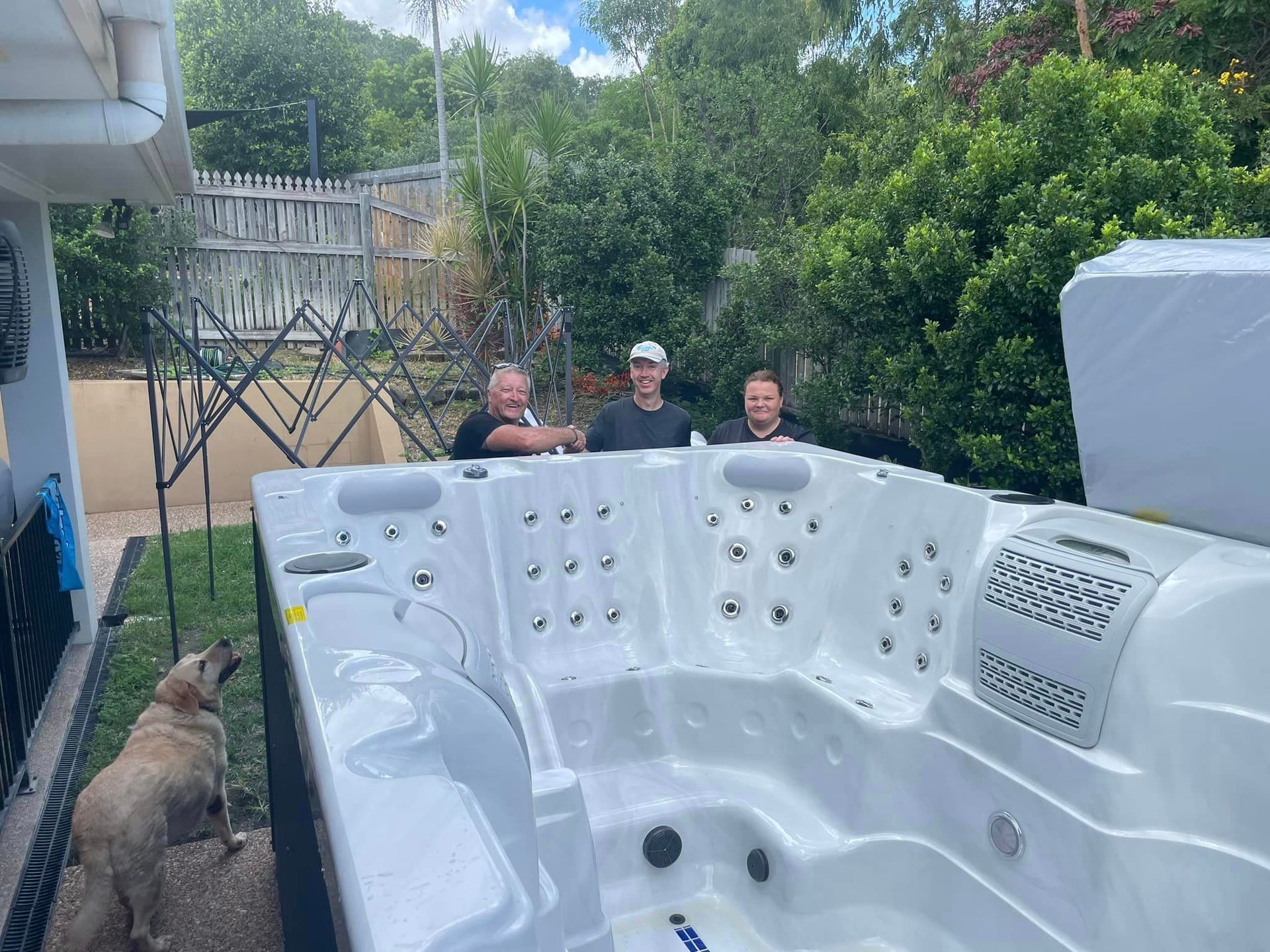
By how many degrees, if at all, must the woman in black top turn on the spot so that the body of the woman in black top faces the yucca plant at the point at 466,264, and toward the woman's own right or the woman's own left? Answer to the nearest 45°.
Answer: approximately 135° to the woman's own right

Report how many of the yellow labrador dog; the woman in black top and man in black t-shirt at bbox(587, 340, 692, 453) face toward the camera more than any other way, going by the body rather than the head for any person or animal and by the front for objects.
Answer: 2

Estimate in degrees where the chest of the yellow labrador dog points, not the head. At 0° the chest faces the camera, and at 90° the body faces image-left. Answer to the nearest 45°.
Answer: approximately 225°

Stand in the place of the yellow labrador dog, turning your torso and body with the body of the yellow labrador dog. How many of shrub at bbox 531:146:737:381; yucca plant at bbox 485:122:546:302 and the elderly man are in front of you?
3

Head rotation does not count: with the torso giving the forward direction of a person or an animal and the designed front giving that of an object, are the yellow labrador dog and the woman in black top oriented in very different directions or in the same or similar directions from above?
very different directions

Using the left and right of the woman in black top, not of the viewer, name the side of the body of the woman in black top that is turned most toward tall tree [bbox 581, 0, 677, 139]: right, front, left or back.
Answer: back

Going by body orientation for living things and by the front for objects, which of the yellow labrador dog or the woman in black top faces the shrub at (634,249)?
the yellow labrador dog

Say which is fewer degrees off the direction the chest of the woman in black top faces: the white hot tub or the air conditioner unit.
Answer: the white hot tub

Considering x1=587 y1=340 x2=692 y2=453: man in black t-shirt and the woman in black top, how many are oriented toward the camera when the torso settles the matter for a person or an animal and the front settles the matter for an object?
2

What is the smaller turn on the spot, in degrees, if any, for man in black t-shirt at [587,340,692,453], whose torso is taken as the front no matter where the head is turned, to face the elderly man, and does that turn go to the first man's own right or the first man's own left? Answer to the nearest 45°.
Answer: approximately 45° to the first man's own right

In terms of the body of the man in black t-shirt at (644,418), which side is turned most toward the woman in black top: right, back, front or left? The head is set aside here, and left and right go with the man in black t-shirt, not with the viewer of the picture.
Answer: left

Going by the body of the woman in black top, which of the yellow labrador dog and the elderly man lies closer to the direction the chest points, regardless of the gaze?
the yellow labrador dog
